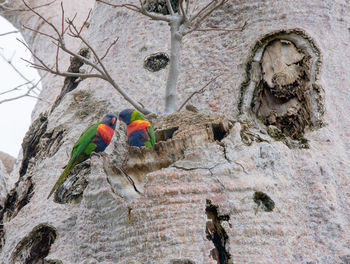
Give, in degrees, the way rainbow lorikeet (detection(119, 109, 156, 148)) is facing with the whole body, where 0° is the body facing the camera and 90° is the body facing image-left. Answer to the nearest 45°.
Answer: approximately 45°
